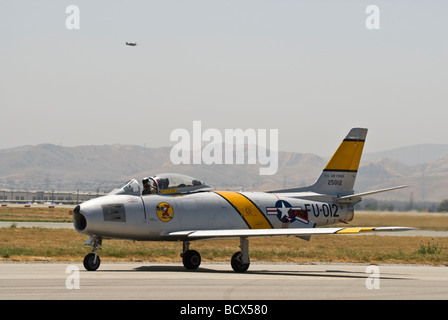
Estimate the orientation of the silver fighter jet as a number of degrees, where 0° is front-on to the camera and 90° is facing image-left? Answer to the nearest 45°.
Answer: approximately 45°
